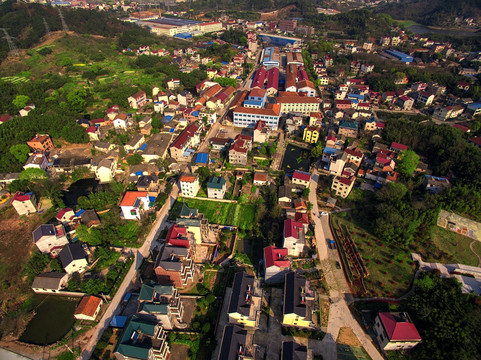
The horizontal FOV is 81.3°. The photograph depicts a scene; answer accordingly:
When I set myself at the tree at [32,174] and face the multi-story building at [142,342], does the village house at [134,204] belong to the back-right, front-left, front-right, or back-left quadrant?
front-left

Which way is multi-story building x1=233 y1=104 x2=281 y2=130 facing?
toward the camera

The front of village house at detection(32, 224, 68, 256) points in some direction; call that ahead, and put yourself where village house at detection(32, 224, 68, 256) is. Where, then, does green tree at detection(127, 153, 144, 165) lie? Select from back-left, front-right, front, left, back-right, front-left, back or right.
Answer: left

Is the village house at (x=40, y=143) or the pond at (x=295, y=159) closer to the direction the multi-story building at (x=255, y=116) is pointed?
the pond

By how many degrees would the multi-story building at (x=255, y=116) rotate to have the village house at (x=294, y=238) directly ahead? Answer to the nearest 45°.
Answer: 0° — it already faces it
